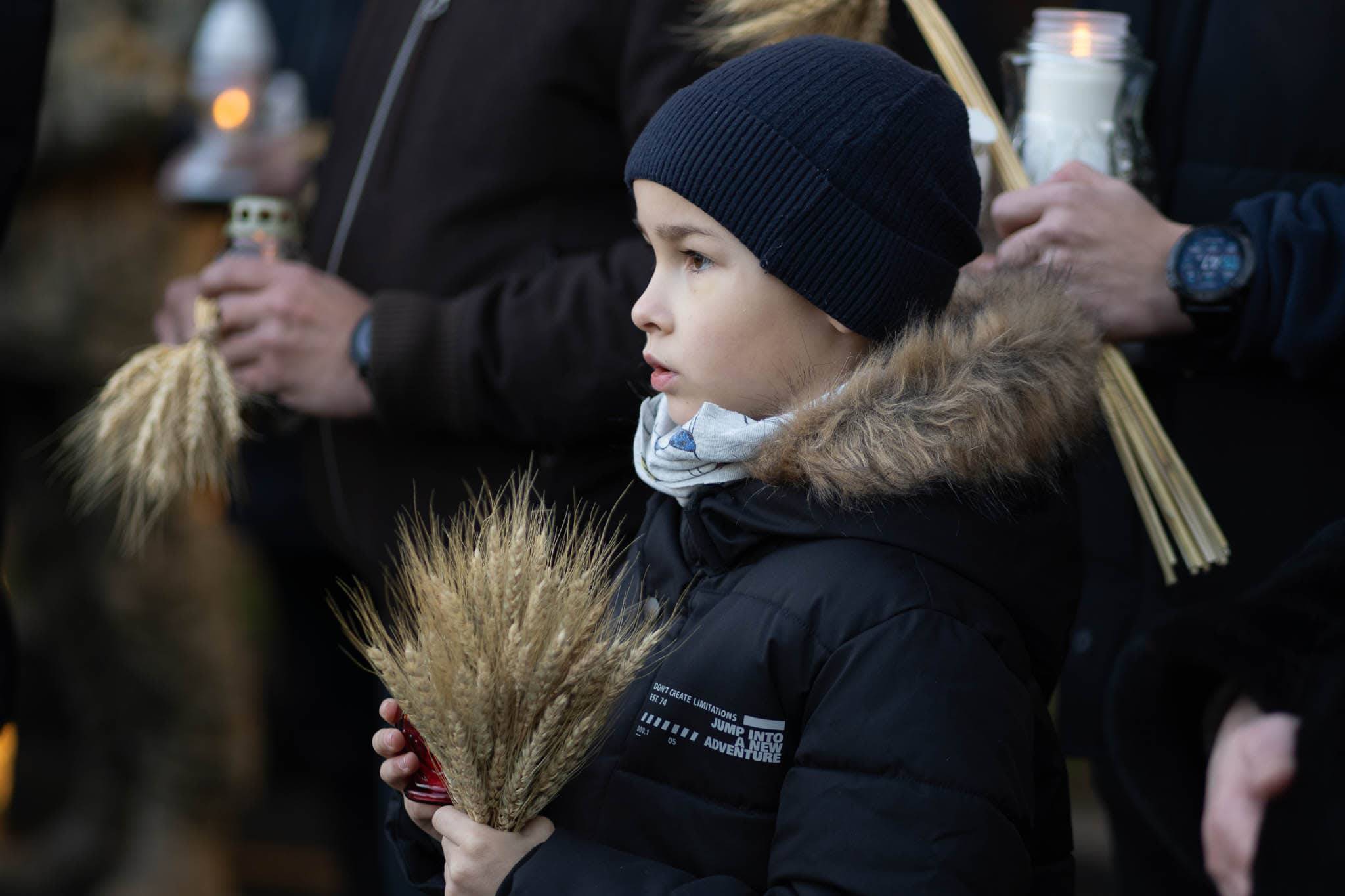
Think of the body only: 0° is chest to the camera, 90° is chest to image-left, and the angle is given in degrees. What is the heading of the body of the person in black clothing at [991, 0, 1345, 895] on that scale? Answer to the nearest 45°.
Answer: approximately 90°

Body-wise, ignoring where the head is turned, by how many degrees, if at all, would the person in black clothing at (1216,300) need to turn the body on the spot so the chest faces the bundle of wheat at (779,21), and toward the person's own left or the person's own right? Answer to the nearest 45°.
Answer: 0° — they already face it

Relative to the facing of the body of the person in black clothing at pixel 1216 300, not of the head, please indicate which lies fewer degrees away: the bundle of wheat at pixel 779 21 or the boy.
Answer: the bundle of wheat

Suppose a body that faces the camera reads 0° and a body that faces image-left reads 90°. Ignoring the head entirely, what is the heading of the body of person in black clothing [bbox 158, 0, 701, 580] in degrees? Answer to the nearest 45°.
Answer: approximately 45°

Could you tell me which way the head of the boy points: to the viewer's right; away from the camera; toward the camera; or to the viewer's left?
to the viewer's left
